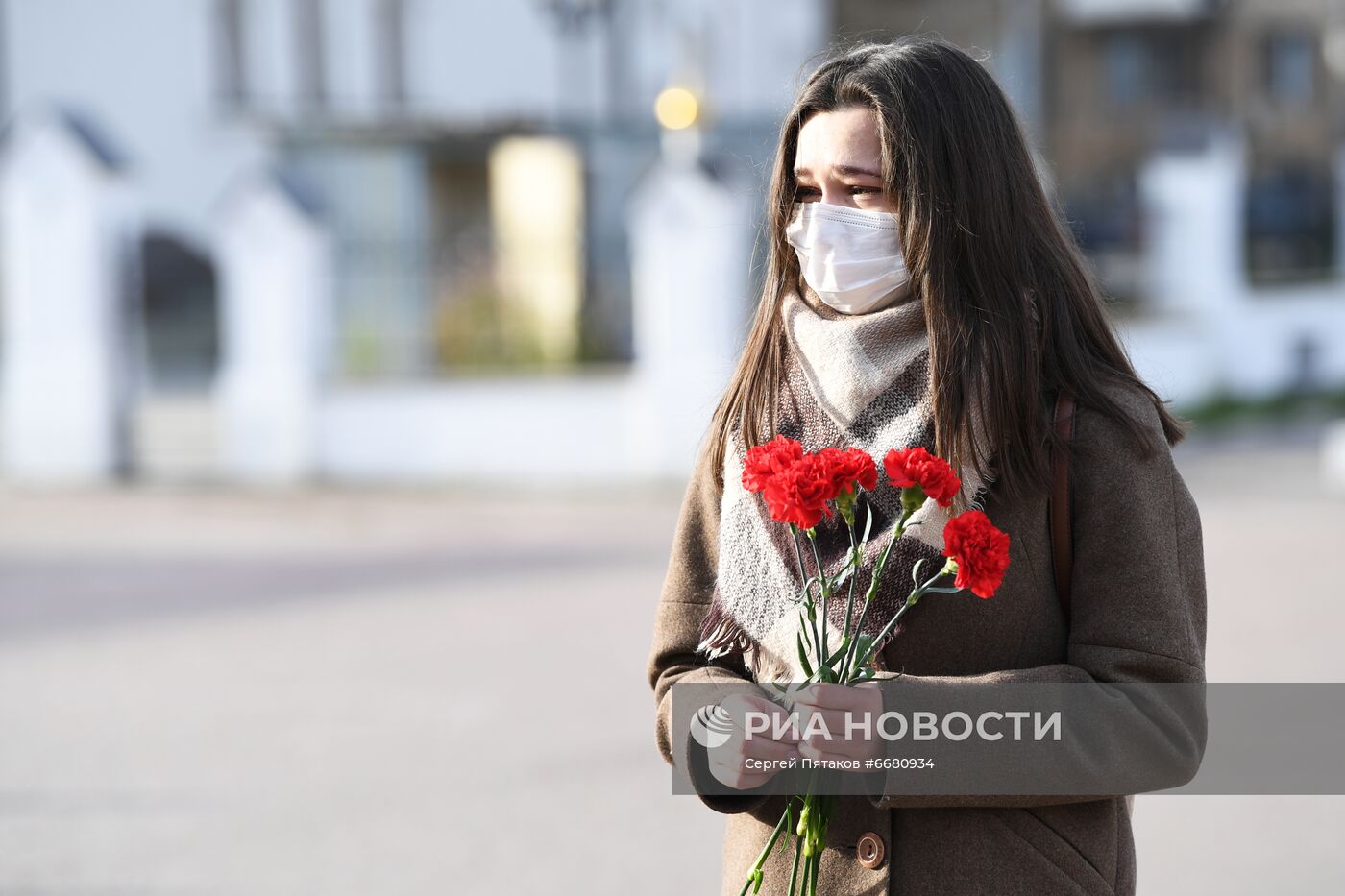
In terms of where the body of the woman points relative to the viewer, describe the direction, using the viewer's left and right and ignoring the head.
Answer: facing the viewer and to the left of the viewer

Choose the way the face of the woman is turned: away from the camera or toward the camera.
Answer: toward the camera

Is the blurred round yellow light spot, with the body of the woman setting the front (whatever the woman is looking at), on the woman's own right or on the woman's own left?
on the woman's own right
